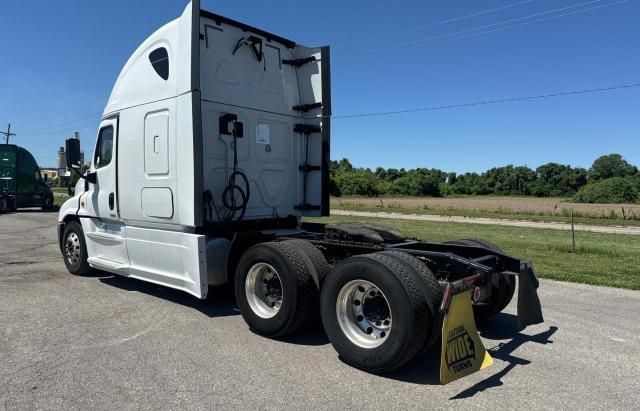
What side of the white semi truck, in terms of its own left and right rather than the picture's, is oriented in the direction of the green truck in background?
front

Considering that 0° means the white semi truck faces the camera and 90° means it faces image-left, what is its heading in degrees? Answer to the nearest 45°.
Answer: approximately 135°
